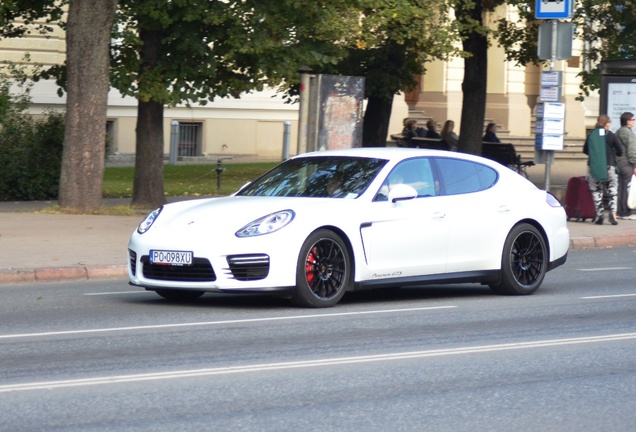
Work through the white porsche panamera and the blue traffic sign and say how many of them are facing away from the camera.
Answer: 0

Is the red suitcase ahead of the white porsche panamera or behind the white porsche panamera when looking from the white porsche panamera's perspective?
behind

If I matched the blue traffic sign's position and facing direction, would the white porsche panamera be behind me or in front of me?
in front

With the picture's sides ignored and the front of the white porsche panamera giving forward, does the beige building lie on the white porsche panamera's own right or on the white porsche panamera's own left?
on the white porsche panamera's own right

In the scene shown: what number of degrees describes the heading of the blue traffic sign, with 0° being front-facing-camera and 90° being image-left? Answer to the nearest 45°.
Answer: approximately 0°

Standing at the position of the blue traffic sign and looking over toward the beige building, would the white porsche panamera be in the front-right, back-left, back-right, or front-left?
back-left

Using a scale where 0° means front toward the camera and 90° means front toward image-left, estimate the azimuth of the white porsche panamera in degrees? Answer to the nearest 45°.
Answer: approximately 45°

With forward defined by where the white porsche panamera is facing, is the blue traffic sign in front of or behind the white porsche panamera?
behind

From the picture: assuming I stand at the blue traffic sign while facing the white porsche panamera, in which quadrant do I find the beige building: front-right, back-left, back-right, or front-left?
back-right
